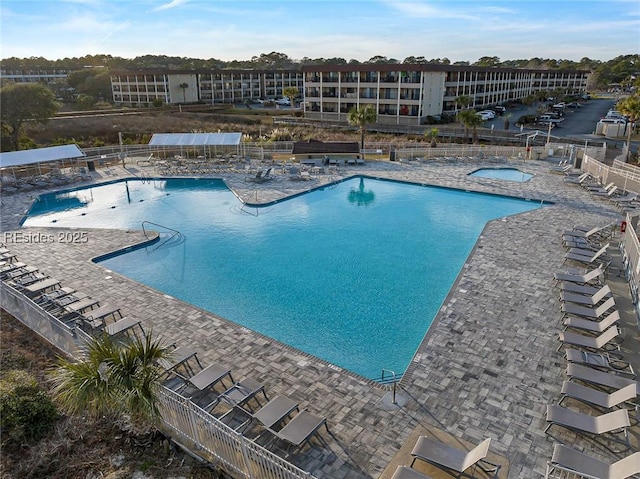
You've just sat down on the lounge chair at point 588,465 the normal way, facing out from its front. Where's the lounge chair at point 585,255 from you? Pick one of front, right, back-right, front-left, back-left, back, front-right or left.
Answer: right

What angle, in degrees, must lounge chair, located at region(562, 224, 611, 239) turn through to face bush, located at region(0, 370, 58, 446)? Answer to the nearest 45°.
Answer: approximately 45° to its left

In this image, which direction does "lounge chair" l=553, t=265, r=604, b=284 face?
to the viewer's left

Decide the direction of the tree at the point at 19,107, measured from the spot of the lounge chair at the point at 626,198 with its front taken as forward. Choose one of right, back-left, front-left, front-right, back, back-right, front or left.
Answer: front

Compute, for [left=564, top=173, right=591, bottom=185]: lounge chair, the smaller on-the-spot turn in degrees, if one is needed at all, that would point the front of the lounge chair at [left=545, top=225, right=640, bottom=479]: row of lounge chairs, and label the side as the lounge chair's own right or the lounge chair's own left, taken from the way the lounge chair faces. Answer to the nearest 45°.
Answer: approximately 90° to the lounge chair's own left

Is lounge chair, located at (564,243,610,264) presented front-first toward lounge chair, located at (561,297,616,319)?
no

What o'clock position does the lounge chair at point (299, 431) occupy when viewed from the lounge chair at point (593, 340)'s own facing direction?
the lounge chair at point (299, 431) is roughly at 10 o'clock from the lounge chair at point (593, 340).

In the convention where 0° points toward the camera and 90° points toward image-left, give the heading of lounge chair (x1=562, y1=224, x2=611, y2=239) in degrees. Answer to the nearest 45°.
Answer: approximately 90°

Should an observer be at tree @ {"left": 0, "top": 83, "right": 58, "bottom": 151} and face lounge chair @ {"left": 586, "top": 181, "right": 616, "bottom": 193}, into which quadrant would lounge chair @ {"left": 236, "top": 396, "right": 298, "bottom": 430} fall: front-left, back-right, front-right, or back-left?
front-right

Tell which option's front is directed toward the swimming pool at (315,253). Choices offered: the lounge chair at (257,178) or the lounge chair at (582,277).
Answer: the lounge chair at (582,277)

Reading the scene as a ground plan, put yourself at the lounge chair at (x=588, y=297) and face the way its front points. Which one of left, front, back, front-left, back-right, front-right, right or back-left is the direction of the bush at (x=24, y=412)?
front-left

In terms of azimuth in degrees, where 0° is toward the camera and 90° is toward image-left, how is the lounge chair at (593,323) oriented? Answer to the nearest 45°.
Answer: approximately 90°

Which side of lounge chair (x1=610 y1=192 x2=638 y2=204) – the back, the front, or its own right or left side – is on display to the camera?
left

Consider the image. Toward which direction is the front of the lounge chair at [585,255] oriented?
to the viewer's left

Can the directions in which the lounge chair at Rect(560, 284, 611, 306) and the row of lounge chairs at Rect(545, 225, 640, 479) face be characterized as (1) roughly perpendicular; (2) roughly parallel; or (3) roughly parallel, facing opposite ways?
roughly parallel

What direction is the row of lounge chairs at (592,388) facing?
to the viewer's left

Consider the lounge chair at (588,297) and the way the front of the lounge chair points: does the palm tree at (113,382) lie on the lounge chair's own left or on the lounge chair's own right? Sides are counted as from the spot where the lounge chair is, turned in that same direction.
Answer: on the lounge chair's own left

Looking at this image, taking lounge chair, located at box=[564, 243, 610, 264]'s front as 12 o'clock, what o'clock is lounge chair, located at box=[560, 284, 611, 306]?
lounge chair, located at box=[560, 284, 611, 306] is roughly at 9 o'clock from lounge chair, located at box=[564, 243, 610, 264].

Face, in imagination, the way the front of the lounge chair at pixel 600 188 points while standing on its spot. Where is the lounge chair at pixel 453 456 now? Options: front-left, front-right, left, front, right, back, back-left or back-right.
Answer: left

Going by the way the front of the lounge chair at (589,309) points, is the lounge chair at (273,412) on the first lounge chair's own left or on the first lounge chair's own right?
on the first lounge chair's own left

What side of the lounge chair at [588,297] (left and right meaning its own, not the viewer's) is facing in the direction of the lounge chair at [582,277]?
right
